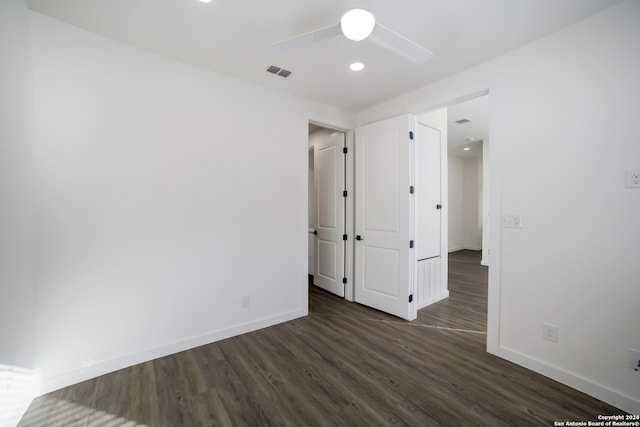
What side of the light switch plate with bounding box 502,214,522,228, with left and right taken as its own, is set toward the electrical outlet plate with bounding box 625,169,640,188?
left

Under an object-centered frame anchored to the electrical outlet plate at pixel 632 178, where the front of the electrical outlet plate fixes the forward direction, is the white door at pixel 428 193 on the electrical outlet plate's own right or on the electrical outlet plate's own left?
on the electrical outlet plate's own right

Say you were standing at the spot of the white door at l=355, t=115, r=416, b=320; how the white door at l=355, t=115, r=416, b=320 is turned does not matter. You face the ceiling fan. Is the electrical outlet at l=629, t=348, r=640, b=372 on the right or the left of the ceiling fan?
left

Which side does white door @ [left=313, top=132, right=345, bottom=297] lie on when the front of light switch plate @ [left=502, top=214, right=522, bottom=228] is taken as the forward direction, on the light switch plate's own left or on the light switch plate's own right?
on the light switch plate's own right

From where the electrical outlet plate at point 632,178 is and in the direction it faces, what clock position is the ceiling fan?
The ceiling fan is roughly at 1 o'clock from the electrical outlet plate.

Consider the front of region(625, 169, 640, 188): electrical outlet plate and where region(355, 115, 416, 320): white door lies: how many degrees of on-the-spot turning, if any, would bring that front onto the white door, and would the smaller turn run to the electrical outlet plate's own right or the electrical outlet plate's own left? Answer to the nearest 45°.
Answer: approximately 90° to the electrical outlet plate's own right
